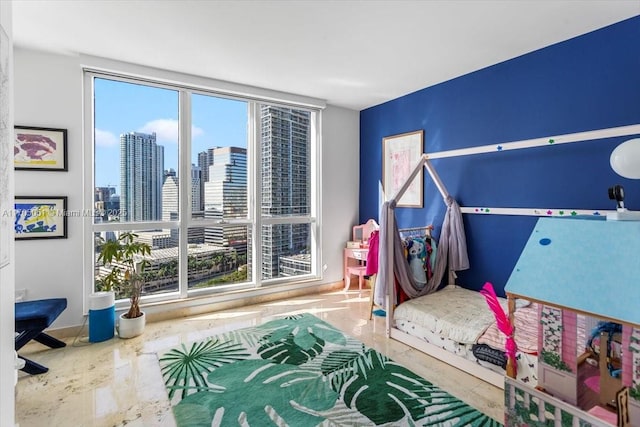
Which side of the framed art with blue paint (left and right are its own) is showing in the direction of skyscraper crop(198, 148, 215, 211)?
left

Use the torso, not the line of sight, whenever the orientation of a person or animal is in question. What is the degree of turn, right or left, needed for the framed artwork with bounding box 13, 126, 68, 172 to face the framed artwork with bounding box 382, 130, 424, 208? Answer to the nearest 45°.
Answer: approximately 45° to its left

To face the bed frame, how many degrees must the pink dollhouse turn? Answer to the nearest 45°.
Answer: approximately 90° to its right

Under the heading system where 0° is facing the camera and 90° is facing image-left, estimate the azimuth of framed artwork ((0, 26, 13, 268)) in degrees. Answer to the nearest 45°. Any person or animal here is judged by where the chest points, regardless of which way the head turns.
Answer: approximately 270°

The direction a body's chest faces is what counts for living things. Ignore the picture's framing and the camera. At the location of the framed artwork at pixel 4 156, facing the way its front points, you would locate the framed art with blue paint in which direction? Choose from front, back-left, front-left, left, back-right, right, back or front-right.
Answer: left

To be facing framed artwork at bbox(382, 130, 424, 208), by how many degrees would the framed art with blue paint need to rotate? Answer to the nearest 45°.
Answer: approximately 45° to its left

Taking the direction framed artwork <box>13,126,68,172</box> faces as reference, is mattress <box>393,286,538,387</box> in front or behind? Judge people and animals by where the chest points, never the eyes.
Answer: in front

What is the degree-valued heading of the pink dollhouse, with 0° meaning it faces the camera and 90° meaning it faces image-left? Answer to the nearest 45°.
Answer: approximately 45°

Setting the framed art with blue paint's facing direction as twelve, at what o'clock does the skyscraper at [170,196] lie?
The skyscraper is roughly at 9 o'clock from the framed art with blue paint.

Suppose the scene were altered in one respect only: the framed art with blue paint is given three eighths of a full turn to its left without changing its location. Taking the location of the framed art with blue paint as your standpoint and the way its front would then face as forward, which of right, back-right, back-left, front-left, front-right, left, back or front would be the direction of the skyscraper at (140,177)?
front-right

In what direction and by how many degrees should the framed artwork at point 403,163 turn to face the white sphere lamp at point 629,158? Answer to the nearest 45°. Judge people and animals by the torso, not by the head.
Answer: approximately 90° to its left

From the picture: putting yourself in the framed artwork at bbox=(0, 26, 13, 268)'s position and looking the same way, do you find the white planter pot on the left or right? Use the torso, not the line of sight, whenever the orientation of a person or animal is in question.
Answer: on its left

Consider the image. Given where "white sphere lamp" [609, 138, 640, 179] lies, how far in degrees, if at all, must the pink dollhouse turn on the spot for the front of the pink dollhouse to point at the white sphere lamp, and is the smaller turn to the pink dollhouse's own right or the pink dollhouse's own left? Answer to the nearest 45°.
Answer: approximately 135° to the pink dollhouse's own right

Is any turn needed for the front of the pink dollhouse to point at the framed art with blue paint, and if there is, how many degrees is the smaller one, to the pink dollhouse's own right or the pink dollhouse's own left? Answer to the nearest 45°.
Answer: approximately 45° to the pink dollhouse's own right

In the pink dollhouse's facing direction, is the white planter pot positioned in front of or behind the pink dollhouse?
in front
